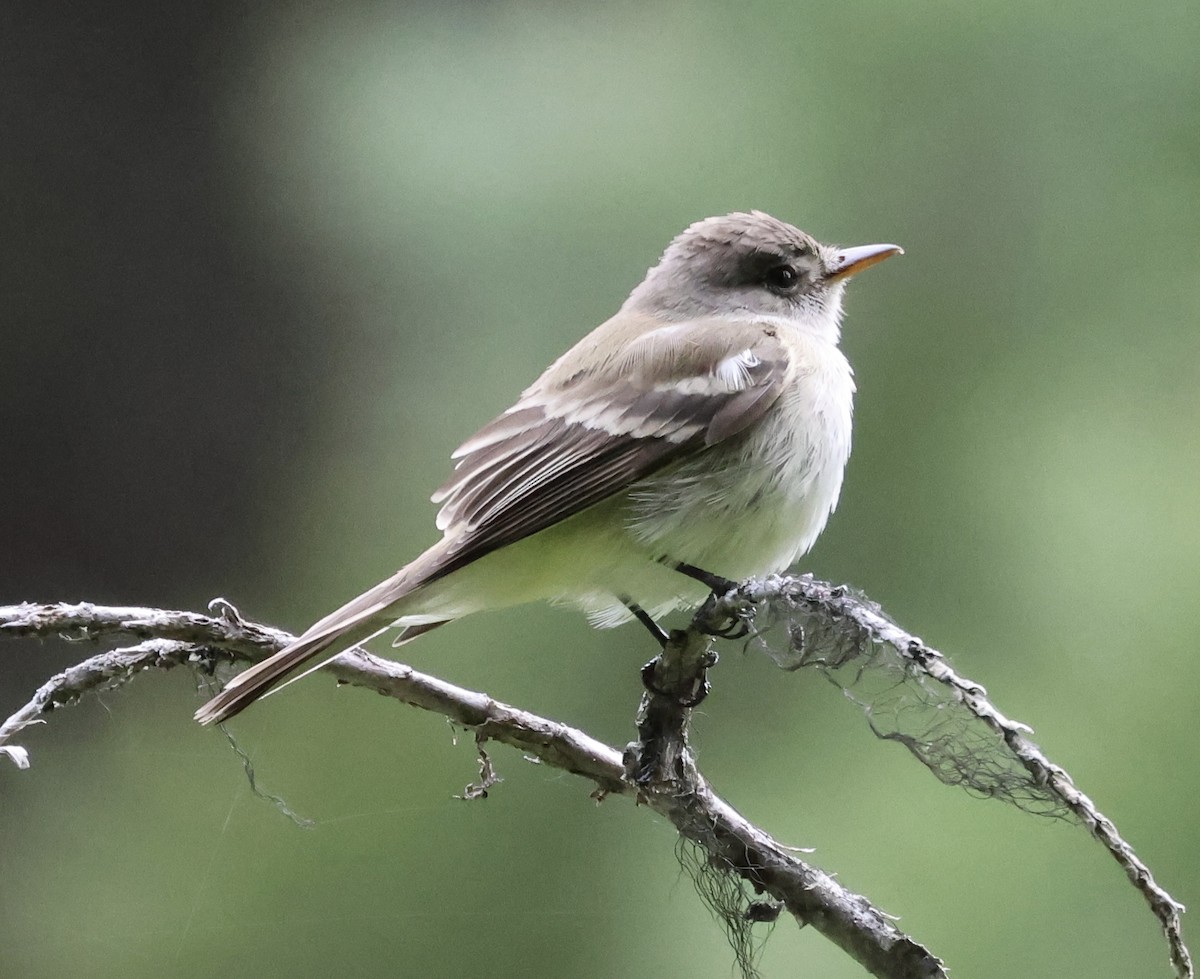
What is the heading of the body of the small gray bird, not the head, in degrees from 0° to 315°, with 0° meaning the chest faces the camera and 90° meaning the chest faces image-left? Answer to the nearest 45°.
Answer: approximately 270°
